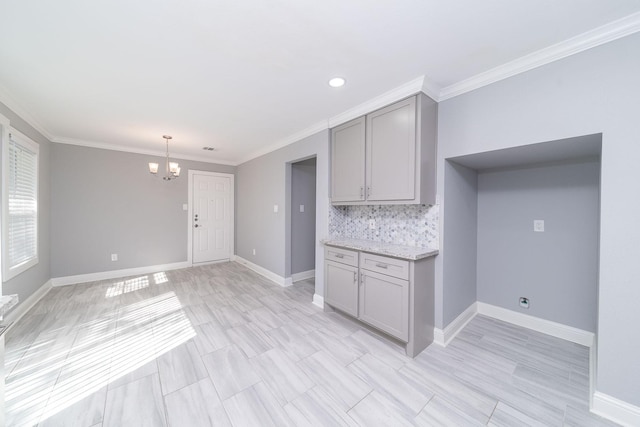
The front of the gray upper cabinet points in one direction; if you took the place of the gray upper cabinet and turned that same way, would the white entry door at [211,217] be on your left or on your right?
on your right

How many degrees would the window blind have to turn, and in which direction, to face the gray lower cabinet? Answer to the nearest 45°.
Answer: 0° — it already faces it

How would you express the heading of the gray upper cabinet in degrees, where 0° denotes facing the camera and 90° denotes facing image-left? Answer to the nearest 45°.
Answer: approximately 45°

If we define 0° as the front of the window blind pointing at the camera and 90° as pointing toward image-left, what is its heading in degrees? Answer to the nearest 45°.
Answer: approximately 315°

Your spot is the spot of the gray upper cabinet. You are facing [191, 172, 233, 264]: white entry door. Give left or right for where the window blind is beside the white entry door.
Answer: left

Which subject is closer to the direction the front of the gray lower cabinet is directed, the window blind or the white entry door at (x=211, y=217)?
the window blind
